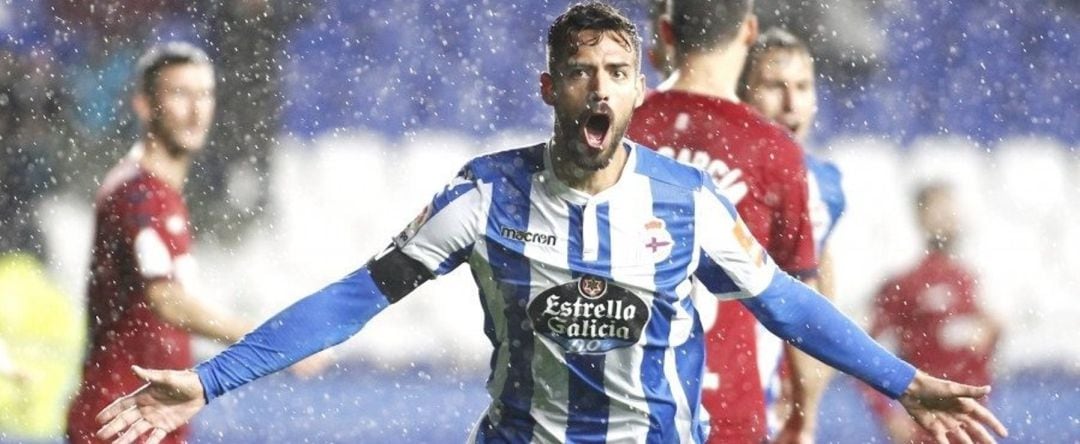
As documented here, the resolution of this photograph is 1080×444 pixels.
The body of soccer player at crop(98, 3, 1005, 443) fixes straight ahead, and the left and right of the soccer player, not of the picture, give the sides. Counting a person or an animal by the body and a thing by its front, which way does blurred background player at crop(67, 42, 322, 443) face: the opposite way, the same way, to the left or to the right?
to the left

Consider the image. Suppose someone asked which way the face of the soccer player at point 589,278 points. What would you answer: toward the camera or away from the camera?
toward the camera

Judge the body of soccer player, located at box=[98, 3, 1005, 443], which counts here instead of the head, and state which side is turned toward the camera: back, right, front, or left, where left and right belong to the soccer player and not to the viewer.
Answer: front

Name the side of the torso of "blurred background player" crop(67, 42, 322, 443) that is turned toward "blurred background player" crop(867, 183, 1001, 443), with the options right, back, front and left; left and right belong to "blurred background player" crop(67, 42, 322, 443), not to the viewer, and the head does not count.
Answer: front

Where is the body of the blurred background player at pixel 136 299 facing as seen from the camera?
to the viewer's right

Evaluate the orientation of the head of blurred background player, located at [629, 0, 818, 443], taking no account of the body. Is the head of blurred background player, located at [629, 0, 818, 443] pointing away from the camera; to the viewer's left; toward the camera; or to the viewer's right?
away from the camera

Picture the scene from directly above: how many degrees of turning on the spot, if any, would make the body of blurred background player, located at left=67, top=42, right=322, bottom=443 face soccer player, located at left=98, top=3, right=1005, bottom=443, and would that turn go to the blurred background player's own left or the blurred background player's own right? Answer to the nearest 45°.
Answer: approximately 45° to the blurred background player's own right

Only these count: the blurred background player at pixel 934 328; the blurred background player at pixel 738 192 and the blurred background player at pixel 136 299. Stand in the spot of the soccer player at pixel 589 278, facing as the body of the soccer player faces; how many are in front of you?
0
